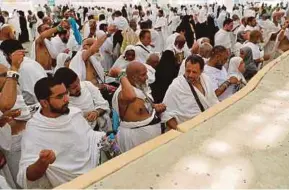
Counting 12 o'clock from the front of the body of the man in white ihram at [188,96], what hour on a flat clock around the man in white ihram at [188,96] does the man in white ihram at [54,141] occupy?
the man in white ihram at [54,141] is roughly at 3 o'clock from the man in white ihram at [188,96].

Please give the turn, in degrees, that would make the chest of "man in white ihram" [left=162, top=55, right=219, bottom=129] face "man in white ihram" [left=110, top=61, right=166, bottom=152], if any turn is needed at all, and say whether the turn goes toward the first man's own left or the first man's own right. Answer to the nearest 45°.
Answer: approximately 90° to the first man's own right
